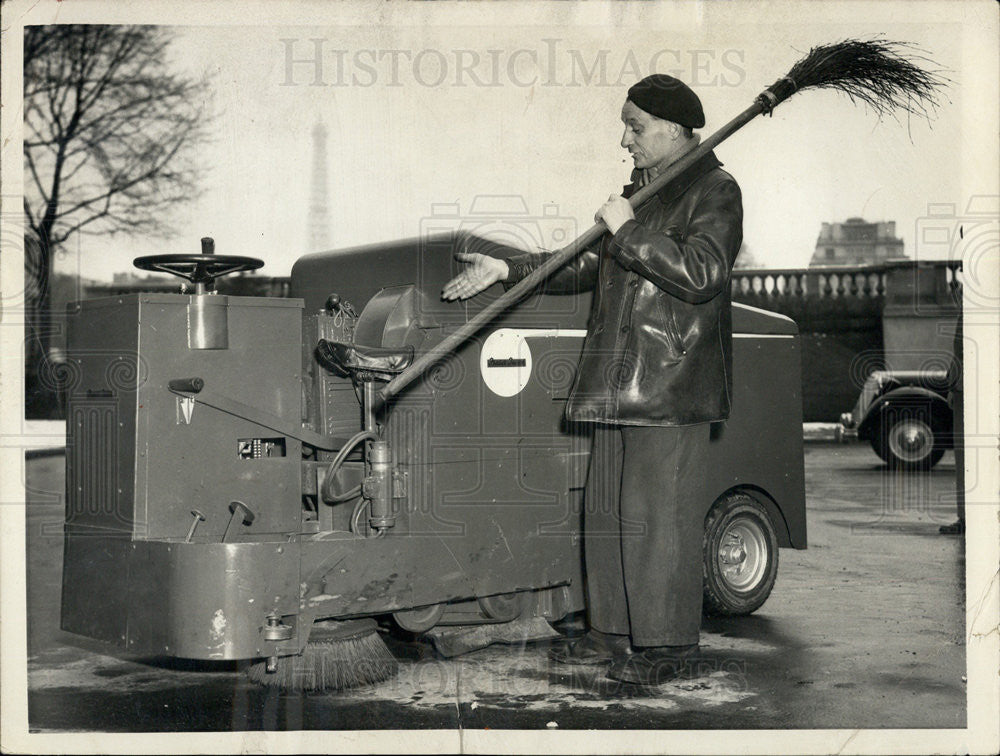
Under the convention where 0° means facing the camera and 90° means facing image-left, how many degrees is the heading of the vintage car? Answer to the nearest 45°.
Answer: approximately 90°

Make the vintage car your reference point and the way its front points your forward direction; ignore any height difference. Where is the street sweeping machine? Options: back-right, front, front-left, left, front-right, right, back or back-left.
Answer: left

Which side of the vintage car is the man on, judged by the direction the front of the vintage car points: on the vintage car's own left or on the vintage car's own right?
on the vintage car's own left

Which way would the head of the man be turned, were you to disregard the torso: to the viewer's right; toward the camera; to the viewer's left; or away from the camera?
to the viewer's left

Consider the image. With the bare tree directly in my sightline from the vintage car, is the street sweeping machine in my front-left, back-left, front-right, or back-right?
front-left

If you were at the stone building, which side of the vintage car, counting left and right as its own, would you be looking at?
right
